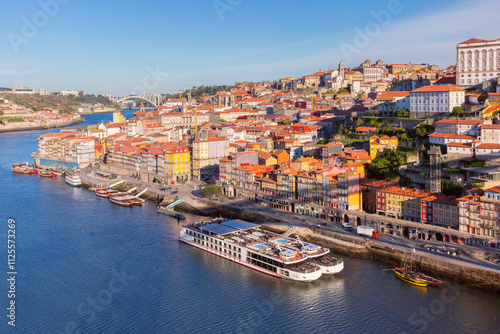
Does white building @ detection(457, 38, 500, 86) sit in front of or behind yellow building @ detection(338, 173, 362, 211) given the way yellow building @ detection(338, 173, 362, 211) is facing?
behind

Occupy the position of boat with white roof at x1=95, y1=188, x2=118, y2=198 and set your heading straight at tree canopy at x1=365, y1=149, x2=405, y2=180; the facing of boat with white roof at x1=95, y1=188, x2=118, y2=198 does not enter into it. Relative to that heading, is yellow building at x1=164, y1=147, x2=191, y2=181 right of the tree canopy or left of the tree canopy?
left

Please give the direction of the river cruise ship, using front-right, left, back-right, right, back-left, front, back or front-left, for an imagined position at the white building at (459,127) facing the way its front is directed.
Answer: front

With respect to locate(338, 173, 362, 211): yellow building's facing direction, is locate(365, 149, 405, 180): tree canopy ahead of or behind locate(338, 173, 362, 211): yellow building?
behind

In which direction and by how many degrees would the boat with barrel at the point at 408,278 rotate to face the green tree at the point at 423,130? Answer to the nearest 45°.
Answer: approximately 135° to its left

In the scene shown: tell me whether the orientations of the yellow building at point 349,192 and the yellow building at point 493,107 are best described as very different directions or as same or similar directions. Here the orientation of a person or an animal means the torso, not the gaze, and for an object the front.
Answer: same or similar directions

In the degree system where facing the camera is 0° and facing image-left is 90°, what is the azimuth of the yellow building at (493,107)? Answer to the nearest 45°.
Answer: approximately 45°

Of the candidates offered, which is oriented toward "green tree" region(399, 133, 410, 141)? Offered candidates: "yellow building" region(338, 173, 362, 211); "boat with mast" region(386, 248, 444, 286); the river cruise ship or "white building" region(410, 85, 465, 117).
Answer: the white building

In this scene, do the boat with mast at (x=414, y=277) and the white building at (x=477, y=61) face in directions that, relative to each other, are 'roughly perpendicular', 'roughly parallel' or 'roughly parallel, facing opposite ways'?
roughly perpendicular

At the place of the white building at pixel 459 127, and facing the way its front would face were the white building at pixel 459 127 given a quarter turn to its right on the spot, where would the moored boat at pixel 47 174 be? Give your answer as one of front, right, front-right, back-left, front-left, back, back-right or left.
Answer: front-left

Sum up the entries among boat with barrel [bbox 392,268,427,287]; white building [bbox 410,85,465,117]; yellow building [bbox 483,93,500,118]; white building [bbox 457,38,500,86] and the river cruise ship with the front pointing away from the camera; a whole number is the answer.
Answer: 0

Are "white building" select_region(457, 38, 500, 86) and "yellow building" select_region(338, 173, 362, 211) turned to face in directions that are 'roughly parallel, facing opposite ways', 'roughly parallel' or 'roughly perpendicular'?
roughly parallel

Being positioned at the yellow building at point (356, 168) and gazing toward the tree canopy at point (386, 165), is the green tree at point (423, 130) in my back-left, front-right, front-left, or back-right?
front-left

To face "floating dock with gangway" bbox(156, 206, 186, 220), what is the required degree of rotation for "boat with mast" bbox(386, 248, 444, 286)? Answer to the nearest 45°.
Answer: approximately 180°

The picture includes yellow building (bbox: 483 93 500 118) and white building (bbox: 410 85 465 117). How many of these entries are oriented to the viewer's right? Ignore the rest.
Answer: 0

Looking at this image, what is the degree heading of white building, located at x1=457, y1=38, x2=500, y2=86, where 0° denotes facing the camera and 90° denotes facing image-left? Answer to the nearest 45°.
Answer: approximately 45°

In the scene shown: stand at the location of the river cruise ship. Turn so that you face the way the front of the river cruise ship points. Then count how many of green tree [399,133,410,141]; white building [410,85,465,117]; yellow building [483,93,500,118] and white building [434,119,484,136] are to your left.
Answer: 4

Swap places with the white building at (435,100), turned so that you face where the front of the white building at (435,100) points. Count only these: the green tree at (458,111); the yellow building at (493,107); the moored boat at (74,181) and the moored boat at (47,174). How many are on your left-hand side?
2

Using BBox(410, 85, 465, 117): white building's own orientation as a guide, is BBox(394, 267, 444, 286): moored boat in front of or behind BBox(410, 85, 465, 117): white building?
in front

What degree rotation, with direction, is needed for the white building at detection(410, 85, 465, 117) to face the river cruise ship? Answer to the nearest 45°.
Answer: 0° — it already faces it
